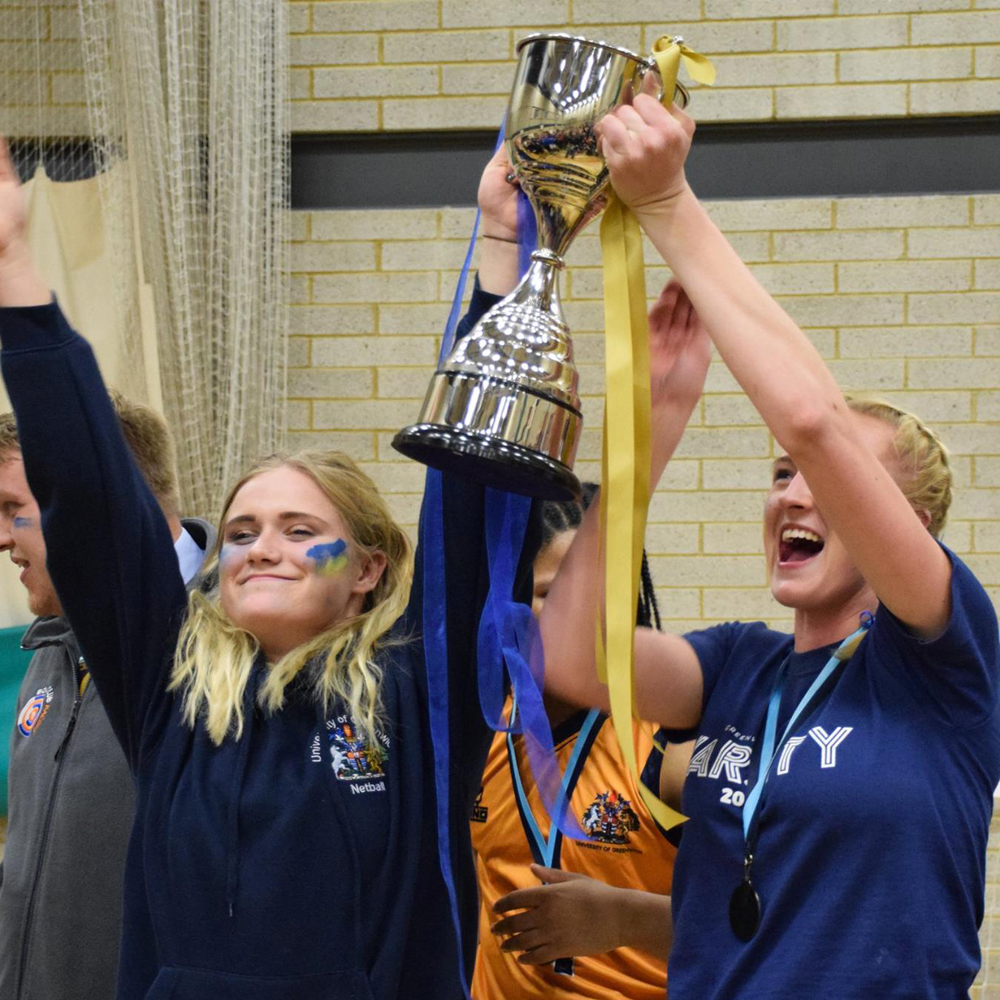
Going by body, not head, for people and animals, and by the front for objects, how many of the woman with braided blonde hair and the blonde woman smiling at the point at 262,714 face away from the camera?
0

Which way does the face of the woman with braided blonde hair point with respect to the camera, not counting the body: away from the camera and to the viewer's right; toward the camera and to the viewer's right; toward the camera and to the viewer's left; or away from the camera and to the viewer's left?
toward the camera and to the viewer's left

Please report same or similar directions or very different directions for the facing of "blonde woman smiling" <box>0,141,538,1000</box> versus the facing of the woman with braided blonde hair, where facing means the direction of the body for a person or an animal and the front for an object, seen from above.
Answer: same or similar directions

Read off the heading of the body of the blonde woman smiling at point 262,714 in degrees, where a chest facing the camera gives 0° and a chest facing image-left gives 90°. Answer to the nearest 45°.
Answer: approximately 45°

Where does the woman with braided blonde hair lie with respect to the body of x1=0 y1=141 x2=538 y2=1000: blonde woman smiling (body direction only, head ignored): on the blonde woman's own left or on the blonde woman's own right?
on the blonde woman's own left

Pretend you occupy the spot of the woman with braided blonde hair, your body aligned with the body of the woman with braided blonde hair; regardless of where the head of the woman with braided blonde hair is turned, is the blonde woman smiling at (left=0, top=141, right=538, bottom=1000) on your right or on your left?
on your right

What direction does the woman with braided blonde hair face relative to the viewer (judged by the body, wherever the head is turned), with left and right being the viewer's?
facing the viewer and to the left of the viewer
